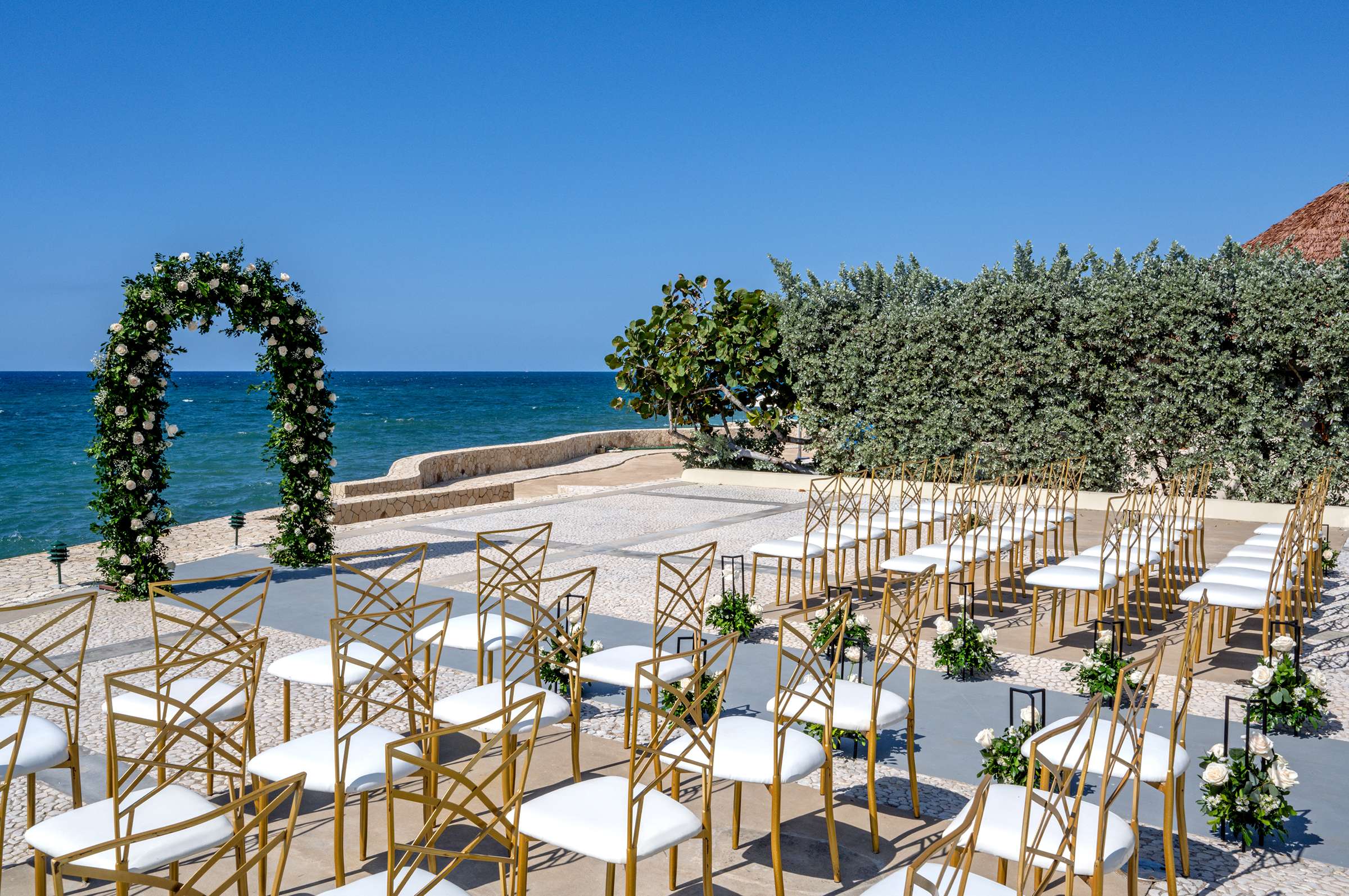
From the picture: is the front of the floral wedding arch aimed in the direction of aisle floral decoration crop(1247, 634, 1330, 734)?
yes

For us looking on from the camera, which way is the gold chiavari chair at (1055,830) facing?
facing away from the viewer and to the left of the viewer

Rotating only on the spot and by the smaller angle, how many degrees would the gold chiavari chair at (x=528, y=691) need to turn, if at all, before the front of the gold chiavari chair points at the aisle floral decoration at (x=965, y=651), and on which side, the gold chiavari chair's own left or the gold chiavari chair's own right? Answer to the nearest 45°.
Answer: approximately 90° to the gold chiavari chair's own right

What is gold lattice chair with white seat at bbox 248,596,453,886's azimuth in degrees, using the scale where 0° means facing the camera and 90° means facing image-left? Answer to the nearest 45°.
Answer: approximately 135°

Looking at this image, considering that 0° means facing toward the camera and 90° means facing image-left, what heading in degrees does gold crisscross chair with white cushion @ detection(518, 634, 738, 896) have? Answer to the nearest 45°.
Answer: approximately 135°

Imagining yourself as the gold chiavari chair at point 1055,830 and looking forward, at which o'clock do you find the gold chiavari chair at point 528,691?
the gold chiavari chair at point 528,691 is roughly at 11 o'clock from the gold chiavari chair at point 1055,830.

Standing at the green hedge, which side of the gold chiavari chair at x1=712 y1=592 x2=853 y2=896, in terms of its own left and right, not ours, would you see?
right

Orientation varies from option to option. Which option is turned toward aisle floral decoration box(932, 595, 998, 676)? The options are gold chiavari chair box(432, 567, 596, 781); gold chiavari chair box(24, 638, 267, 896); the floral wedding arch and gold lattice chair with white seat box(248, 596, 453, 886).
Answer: the floral wedding arch

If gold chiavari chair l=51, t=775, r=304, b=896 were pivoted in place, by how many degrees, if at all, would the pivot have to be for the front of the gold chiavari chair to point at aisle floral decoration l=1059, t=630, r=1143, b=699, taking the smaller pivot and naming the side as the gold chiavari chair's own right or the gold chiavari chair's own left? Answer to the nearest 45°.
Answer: approximately 135° to the gold chiavari chair's own right

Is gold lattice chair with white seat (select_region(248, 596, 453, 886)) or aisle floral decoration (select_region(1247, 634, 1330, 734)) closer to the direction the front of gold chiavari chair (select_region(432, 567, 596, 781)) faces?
the gold lattice chair with white seat

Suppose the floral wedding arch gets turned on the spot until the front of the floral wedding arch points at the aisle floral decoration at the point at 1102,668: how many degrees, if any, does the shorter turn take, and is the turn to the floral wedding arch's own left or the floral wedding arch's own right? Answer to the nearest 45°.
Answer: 0° — it already faces it

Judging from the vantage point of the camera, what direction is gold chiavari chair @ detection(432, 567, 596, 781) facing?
facing away from the viewer and to the left of the viewer
